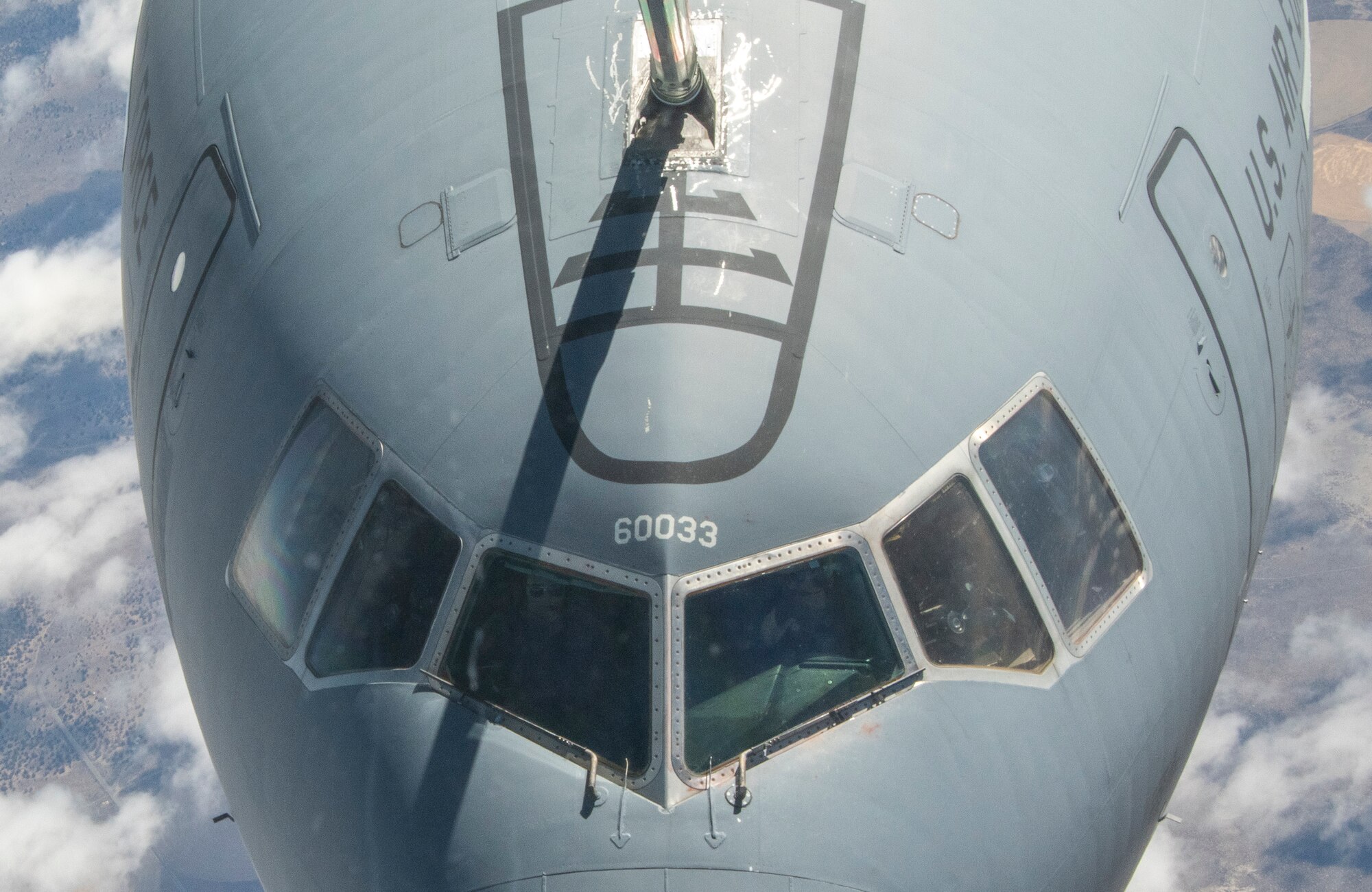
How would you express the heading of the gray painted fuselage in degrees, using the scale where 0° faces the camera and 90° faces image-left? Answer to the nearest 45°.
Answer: approximately 0°
